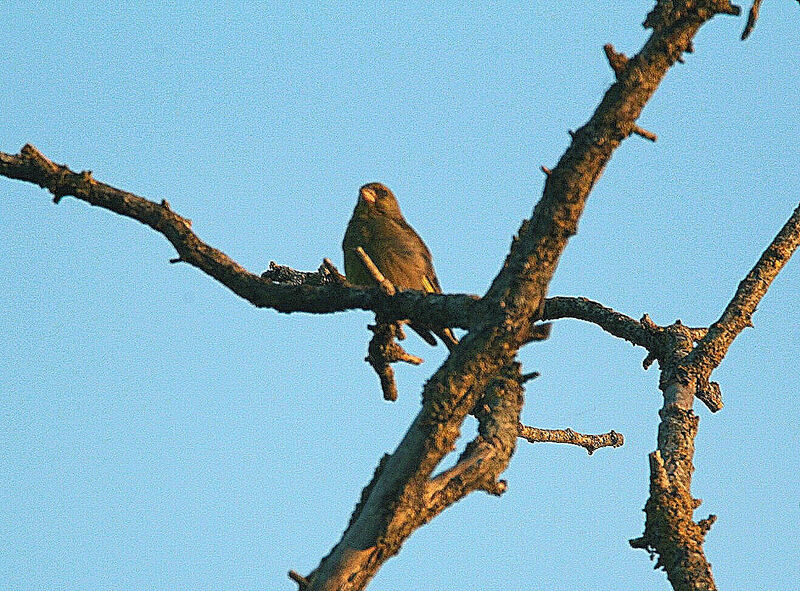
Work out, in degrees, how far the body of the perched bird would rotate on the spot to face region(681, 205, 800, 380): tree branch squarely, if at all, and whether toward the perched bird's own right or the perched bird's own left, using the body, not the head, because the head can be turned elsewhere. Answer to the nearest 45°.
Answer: approximately 90° to the perched bird's own left

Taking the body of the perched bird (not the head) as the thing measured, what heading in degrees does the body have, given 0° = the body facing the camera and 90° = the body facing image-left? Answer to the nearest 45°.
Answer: approximately 45°
